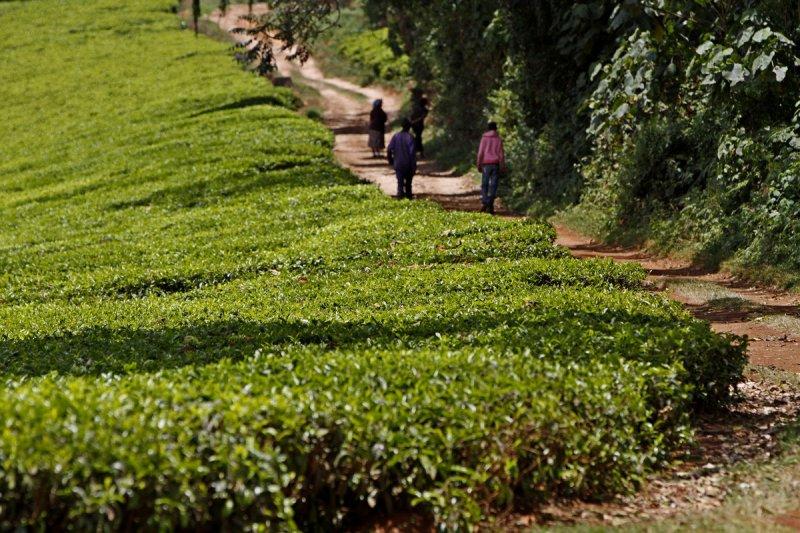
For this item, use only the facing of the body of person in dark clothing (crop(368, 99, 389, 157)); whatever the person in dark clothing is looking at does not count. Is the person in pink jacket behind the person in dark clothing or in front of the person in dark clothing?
behind

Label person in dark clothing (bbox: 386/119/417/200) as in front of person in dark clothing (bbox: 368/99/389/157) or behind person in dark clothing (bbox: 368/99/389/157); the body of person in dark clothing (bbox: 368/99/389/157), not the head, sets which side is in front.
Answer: behind

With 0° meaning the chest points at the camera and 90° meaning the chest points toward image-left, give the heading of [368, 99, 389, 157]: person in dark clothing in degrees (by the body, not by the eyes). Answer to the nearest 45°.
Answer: approximately 180°

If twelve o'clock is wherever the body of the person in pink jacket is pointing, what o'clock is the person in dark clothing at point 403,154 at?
The person in dark clothing is roughly at 10 o'clock from the person in pink jacket.

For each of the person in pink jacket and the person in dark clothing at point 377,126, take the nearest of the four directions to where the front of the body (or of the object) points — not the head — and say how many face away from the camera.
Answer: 2

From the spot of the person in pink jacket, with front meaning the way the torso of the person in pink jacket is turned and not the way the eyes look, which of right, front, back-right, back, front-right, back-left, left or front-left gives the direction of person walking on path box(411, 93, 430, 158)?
front

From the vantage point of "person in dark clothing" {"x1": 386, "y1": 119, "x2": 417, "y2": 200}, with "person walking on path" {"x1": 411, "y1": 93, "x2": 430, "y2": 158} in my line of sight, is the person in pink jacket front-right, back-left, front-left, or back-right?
back-right

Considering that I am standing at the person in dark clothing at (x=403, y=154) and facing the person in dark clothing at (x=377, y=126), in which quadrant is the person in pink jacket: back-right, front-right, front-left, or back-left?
back-right

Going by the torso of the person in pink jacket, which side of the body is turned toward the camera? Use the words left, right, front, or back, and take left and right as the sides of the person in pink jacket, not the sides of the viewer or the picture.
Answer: back

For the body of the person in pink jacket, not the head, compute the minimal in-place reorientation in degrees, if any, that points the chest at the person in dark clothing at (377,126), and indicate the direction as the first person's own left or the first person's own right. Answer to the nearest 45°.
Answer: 0° — they already face them
